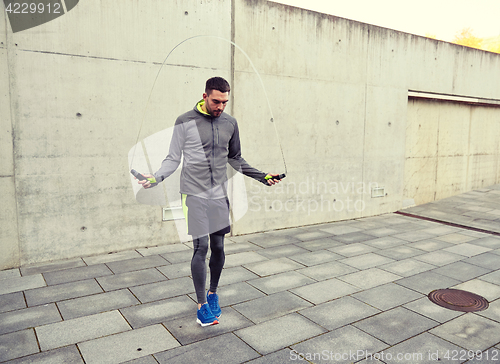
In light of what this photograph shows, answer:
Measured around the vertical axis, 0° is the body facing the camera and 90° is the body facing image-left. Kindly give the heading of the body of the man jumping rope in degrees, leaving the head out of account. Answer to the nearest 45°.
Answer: approximately 315°

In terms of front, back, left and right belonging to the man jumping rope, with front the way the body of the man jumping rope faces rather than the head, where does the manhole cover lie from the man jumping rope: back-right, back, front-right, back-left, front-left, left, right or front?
front-left
